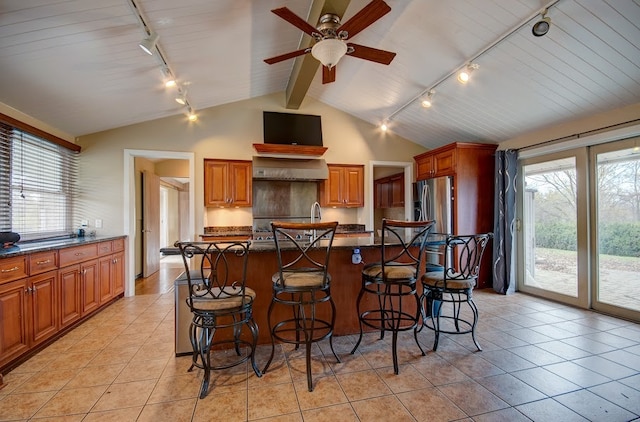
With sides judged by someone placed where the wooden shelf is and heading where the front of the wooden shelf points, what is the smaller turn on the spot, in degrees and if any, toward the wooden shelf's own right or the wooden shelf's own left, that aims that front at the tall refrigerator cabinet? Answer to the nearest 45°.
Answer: approximately 90° to the wooden shelf's own left

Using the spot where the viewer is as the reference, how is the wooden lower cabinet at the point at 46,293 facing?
facing the viewer and to the right of the viewer

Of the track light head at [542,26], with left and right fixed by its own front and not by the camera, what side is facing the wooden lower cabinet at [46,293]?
front

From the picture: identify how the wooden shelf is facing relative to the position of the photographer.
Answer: facing the viewer

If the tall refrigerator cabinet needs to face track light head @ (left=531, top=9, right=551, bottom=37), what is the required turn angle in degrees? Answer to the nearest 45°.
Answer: approximately 45° to its left

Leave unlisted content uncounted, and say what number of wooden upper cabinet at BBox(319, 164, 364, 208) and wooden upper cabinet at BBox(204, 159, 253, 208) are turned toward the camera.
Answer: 2

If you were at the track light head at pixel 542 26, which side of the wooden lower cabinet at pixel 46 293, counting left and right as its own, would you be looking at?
front

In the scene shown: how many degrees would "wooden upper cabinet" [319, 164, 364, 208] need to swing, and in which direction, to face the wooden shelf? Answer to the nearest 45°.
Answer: approximately 45° to its right

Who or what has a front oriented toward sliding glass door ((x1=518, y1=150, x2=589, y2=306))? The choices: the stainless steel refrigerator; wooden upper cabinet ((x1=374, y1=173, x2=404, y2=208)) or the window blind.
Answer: the window blind

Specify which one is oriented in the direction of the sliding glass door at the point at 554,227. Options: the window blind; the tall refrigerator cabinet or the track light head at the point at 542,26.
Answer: the window blind

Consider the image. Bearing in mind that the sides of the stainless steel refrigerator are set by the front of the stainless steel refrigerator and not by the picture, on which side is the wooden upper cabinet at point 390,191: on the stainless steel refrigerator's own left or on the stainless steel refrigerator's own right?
on the stainless steel refrigerator's own right

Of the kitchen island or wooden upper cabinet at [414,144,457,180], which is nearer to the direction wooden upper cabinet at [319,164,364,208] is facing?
the kitchen island

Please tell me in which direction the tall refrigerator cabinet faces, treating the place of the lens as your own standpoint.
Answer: facing the viewer and to the left of the viewer

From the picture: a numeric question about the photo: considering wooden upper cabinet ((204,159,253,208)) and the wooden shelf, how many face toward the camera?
2

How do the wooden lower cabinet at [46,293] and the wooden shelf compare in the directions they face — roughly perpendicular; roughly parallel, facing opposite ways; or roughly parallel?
roughly perpendicular

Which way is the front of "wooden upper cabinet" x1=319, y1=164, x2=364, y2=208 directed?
toward the camera

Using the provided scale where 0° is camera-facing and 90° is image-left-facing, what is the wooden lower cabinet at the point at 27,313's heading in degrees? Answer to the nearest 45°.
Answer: approximately 315°

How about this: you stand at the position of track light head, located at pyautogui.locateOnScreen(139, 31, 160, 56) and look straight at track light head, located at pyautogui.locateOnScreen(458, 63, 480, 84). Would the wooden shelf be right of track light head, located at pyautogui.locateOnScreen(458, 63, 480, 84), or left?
left

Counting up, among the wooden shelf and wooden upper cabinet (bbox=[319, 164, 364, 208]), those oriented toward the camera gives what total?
2

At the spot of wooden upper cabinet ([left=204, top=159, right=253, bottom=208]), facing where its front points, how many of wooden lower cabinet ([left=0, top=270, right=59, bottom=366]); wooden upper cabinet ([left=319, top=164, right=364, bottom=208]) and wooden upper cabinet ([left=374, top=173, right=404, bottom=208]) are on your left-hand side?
2

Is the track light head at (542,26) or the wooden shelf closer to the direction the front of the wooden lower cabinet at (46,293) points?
the track light head
